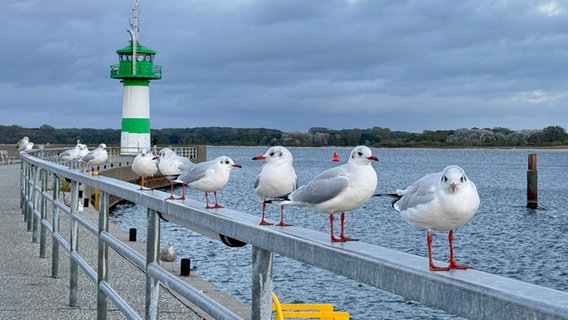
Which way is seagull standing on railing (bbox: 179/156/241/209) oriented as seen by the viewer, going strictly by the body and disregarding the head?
to the viewer's right

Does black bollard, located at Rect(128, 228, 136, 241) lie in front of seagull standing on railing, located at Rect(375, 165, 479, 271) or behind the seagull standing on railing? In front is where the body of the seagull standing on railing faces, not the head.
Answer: behind

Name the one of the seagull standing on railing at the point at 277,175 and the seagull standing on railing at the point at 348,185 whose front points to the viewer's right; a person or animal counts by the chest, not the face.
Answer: the seagull standing on railing at the point at 348,185

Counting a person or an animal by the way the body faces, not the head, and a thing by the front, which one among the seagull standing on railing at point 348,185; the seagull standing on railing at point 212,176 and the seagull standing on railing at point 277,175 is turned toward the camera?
the seagull standing on railing at point 277,175

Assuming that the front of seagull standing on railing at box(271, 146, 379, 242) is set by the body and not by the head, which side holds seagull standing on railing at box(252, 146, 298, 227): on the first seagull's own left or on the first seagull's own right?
on the first seagull's own left

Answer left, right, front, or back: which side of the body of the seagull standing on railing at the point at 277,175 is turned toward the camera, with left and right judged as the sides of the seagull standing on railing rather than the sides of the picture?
front

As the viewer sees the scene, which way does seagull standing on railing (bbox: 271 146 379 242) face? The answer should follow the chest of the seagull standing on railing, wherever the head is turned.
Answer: to the viewer's right

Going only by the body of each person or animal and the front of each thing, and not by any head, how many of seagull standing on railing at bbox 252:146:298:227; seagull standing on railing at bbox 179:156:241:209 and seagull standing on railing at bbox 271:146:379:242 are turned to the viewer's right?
2

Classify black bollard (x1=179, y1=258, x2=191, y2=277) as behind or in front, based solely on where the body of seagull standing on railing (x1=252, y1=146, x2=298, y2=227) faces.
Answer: behind

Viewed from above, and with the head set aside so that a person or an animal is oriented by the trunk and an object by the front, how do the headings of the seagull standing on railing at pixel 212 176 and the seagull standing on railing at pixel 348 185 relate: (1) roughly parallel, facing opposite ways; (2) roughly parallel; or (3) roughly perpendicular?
roughly parallel

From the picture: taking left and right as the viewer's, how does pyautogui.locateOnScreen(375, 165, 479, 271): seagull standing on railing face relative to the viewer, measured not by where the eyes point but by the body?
facing the viewer and to the right of the viewer
